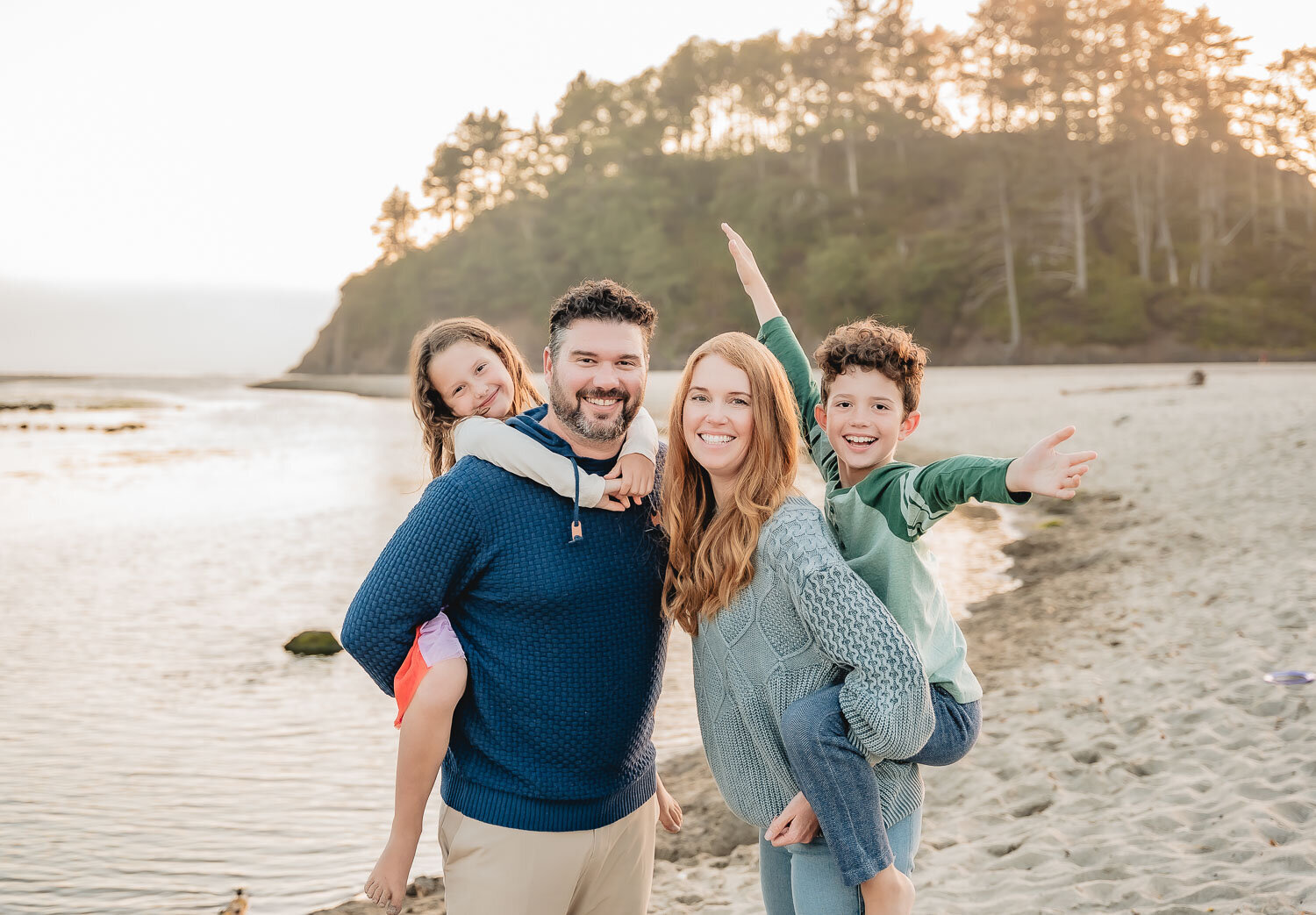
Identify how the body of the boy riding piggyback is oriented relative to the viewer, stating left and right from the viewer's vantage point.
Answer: facing the viewer and to the left of the viewer

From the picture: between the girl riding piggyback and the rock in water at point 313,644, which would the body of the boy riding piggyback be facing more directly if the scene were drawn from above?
the girl riding piggyback

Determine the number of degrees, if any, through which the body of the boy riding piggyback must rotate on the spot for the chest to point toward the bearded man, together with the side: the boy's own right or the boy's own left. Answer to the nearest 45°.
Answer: approximately 45° to the boy's own right

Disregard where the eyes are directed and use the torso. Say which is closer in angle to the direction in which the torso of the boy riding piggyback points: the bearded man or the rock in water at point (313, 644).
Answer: the bearded man

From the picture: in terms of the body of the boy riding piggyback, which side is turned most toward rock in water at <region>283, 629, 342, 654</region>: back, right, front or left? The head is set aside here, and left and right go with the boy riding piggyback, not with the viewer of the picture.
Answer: right

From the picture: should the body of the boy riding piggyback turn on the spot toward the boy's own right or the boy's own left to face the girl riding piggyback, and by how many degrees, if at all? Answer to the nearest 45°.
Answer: approximately 45° to the boy's own right

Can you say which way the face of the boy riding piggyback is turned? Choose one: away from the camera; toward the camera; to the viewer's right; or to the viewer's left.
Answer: toward the camera

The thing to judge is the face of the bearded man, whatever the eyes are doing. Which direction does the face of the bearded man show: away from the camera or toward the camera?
toward the camera

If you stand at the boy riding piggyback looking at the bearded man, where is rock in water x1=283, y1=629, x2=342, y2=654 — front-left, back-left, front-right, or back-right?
front-right
